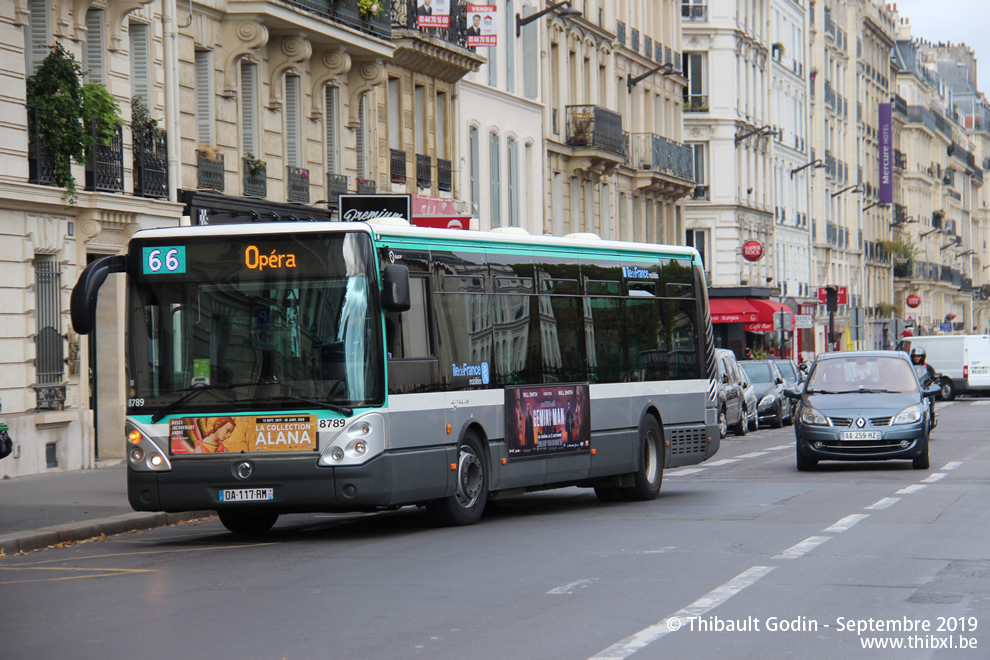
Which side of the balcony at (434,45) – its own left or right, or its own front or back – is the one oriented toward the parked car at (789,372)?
left

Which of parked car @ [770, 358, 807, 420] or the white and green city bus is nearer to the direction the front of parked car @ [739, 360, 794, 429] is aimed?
the white and green city bus

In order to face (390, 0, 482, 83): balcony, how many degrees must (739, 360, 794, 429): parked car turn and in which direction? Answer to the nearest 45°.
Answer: approximately 45° to its right

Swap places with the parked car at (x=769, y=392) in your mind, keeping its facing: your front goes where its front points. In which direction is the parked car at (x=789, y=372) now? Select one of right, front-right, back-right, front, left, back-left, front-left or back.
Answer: back

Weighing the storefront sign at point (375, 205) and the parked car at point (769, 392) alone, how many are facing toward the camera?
2

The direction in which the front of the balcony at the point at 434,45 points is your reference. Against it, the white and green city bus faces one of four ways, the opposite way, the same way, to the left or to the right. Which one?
to the right

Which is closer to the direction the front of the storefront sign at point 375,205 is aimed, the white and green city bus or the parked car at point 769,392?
the white and green city bus

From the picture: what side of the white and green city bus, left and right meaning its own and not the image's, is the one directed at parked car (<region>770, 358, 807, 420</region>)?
back

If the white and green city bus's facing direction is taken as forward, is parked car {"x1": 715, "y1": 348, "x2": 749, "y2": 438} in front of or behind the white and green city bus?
behind

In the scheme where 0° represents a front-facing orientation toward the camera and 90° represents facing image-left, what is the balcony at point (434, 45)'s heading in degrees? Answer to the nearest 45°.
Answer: approximately 315°

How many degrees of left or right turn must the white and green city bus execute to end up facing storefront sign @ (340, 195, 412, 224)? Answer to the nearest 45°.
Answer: approximately 135° to its right
